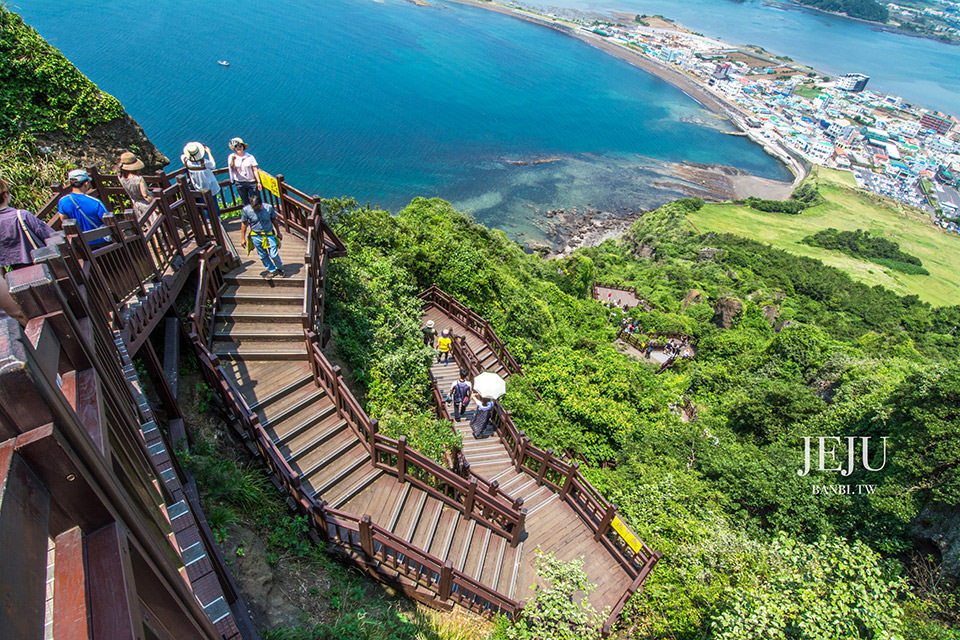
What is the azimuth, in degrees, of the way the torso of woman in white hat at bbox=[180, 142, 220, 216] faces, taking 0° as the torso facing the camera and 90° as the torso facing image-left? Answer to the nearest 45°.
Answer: approximately 180°

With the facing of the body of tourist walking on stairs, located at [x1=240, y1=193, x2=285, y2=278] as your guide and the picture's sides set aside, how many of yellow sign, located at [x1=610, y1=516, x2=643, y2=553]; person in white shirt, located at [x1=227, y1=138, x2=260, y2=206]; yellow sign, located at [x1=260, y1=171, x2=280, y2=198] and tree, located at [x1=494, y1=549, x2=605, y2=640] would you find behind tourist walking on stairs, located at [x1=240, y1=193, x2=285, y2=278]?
2

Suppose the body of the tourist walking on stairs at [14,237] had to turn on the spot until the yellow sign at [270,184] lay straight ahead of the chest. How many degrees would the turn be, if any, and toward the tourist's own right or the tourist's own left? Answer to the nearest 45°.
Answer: approximately 45° to the tourist's own right

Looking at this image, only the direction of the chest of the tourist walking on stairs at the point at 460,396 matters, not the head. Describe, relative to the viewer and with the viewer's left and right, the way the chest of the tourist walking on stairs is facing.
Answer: facing away from the viewer

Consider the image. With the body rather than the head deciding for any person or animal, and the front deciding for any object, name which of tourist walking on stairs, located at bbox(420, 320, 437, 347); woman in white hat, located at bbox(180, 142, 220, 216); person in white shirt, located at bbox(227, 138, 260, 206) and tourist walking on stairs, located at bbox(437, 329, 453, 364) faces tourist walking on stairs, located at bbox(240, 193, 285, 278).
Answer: the person in white shirt
